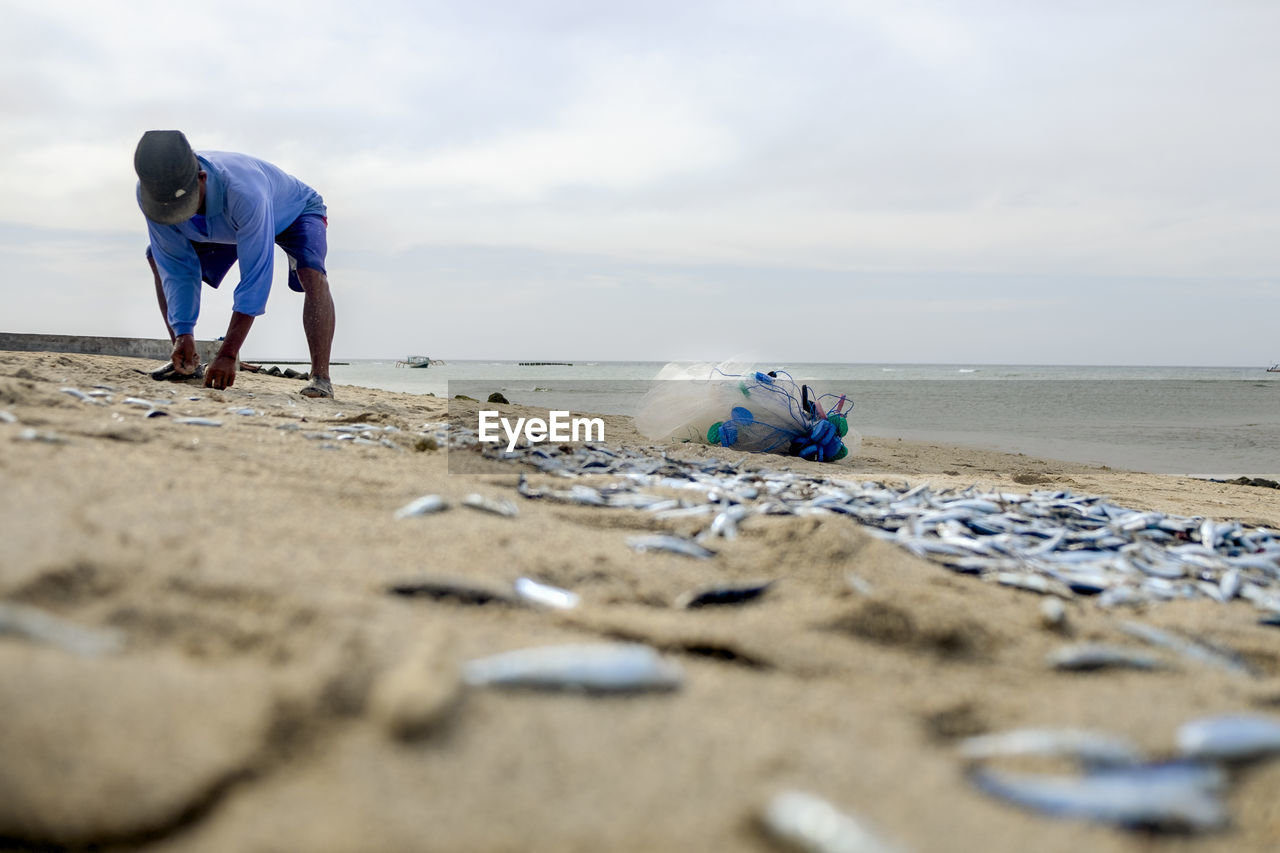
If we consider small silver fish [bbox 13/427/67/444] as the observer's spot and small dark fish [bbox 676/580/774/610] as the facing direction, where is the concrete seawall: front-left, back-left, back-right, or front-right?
back-left

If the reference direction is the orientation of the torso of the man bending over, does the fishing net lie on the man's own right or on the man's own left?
on the man's own left

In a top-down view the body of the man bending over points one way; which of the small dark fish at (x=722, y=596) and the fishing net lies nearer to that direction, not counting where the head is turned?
the small dark fish

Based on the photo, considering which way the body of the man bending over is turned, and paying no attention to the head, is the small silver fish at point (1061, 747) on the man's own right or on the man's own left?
on the man's own left

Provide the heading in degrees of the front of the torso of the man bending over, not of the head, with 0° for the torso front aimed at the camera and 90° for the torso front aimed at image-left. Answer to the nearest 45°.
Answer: approximately 45°

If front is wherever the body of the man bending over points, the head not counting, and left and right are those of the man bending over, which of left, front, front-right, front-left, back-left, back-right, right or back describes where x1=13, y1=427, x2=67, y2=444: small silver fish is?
front-left
